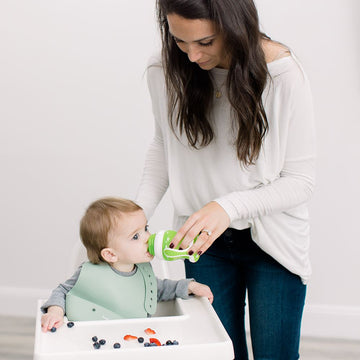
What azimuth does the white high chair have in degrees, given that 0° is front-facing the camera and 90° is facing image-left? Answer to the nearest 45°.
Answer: approximately 0°

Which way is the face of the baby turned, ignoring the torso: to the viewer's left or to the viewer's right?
to the viewer's right

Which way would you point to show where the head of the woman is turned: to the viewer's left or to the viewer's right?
to the viewer's left

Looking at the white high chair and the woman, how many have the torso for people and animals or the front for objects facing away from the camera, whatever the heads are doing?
0
